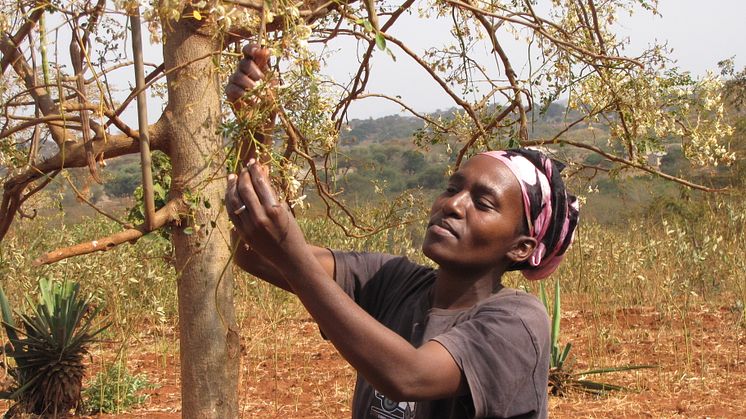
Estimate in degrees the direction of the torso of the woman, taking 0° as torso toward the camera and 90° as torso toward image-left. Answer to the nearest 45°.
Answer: approximately 45°

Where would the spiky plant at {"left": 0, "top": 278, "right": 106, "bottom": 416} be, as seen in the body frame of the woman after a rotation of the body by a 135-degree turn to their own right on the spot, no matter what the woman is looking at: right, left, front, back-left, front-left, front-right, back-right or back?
front-left
